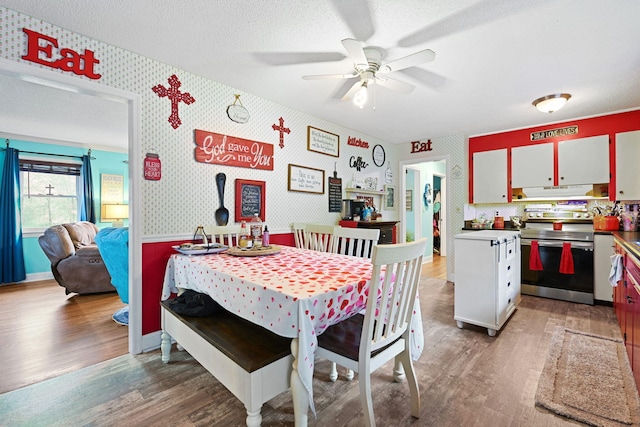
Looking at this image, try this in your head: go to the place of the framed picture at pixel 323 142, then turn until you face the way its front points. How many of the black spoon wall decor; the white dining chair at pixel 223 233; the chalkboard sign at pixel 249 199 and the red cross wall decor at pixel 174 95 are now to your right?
4

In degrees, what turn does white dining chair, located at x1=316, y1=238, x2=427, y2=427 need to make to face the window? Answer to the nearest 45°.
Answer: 0° — it already faces it

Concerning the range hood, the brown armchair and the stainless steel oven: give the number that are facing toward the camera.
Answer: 2

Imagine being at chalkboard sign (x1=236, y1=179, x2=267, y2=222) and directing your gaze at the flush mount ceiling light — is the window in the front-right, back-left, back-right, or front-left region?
back-left

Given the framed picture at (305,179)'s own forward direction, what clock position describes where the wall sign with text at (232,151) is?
The wall sign with text is roughly at 3 o'clock from the framed picture.

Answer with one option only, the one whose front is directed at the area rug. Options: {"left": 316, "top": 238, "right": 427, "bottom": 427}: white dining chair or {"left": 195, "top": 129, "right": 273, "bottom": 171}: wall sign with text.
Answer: the wall sign with text

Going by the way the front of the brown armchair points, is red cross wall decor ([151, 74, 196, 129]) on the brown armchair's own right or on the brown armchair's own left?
on the brown armchair's own right

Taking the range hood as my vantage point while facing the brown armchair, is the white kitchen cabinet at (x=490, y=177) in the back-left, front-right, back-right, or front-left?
front-right

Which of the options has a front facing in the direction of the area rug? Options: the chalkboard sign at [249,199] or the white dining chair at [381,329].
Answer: the chalkboard sign

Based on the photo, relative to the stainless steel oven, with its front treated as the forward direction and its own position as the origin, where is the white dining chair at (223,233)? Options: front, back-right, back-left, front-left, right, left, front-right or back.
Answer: front-right

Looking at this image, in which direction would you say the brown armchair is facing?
to the viewer's right

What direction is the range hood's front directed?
toward the camera

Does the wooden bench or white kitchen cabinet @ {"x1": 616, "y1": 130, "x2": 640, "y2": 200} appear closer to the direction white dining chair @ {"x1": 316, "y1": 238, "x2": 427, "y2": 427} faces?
the wooden bench

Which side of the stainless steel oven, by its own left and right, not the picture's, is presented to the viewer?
front

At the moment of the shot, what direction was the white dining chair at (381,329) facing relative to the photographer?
facing away from the viewer and to the left of the viewer

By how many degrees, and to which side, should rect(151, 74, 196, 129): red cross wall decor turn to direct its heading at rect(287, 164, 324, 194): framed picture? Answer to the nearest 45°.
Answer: approximately 45° to its left
